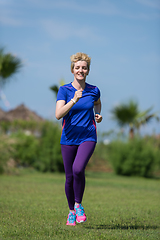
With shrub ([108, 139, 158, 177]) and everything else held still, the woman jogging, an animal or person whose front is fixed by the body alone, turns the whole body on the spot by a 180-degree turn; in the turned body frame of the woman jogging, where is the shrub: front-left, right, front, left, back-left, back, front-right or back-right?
front

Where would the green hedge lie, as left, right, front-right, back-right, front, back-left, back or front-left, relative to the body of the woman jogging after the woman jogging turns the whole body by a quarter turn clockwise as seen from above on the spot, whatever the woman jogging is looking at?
right

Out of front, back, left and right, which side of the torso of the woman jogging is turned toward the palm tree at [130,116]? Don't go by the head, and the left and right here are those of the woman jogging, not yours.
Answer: back

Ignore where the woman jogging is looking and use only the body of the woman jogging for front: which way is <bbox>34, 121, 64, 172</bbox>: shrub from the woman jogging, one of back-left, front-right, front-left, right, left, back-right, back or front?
back

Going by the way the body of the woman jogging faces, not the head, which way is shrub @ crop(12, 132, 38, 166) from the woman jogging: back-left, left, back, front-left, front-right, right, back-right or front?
back

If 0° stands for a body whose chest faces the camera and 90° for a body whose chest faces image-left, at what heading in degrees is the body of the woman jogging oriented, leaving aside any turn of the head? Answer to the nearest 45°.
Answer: approximately 0°

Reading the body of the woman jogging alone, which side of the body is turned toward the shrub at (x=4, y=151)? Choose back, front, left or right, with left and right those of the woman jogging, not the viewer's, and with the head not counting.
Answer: back

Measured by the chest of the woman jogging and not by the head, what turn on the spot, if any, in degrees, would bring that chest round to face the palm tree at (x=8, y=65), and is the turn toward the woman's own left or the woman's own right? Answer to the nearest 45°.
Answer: approximately 180°
